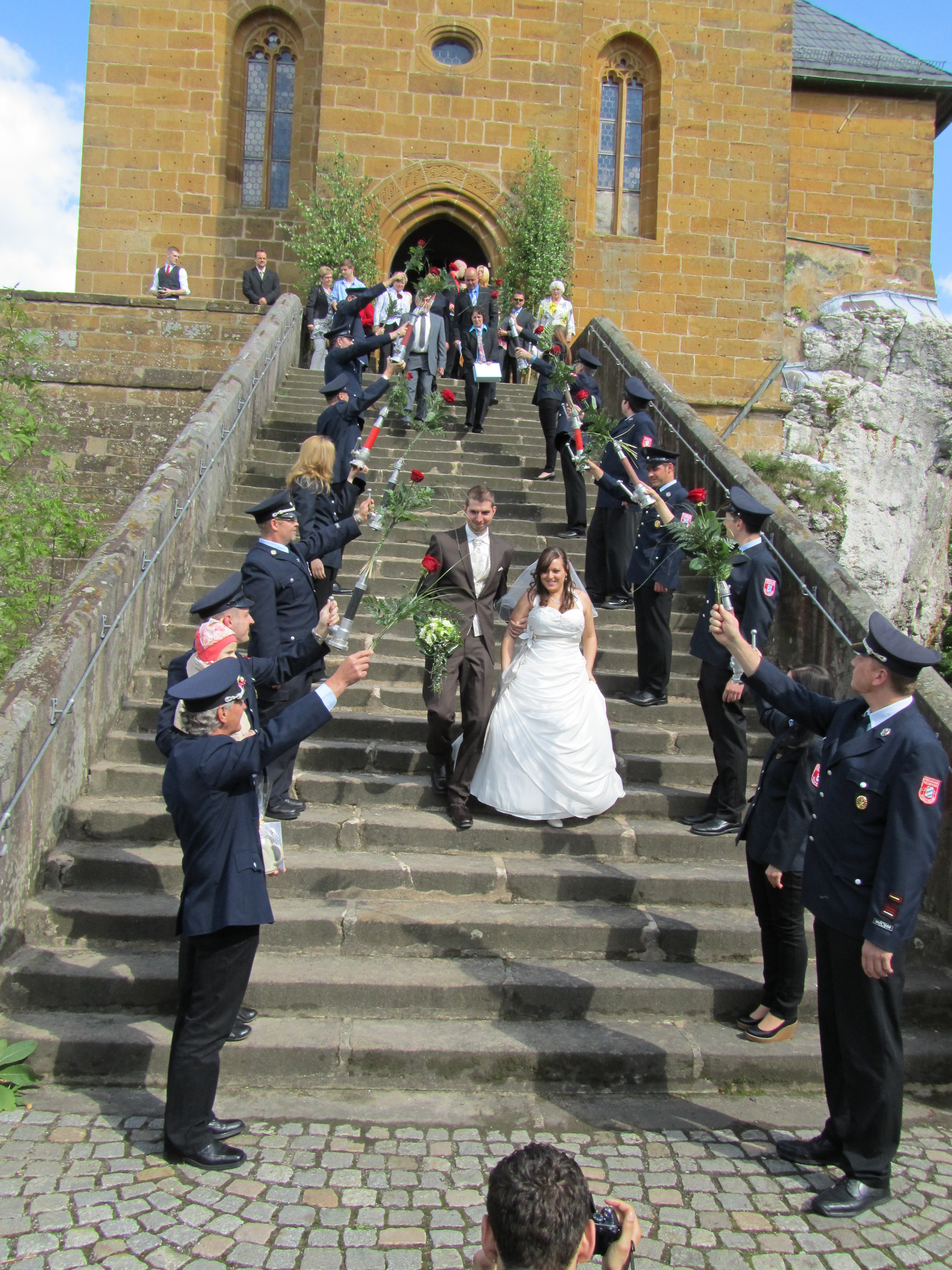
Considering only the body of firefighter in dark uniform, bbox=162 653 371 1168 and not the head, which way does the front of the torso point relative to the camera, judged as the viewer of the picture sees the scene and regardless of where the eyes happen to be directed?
to the viewer's right

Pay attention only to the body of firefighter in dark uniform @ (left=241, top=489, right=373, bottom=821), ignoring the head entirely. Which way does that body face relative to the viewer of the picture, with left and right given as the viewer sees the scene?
facing to the right of the viewer

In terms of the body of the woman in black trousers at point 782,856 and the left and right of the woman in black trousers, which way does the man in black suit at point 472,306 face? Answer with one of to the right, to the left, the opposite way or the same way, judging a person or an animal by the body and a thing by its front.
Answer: to the left

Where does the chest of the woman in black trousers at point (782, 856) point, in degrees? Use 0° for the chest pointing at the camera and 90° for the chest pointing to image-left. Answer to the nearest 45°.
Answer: approximately 90°

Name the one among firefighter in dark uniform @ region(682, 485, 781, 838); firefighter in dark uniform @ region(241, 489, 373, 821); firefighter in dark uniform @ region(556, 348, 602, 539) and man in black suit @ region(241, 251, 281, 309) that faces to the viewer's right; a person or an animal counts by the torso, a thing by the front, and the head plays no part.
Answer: firefighter in dark uniform @ region(241, 489, 373, 821)

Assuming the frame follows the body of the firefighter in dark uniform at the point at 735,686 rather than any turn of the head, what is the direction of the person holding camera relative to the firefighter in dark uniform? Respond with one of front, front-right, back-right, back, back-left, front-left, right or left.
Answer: left

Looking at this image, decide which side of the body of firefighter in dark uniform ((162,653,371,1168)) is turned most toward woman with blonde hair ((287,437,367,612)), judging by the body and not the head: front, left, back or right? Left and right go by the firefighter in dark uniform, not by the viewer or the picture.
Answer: left

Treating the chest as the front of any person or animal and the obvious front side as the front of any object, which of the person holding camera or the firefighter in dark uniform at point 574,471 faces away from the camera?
the person holding camera

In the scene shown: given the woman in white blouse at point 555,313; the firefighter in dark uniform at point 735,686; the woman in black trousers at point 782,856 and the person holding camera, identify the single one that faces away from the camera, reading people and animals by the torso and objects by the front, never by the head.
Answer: the person holding camera

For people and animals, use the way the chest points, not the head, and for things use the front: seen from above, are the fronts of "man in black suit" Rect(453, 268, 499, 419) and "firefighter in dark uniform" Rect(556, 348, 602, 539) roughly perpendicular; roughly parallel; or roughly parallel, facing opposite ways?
roughly perpendicular

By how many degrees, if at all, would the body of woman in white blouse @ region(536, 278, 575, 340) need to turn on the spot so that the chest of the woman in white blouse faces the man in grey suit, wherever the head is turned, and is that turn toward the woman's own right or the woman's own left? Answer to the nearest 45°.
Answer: approximately 45° to the woman's own right

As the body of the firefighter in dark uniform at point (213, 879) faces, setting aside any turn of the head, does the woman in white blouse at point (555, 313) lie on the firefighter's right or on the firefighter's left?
on the firefighter's left

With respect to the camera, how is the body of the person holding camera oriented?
away from the camera
